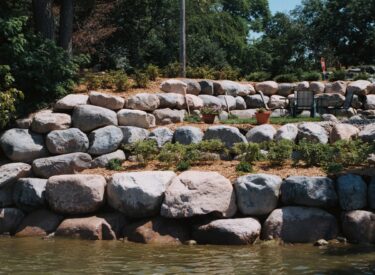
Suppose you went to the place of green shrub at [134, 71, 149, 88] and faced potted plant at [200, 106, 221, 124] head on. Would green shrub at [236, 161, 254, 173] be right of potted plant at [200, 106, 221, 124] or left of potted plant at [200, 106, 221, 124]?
right

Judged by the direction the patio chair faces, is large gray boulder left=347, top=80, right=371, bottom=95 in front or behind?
behind

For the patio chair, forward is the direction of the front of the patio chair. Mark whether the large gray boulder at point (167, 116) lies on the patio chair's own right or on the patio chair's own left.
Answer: on the patio chair's own right

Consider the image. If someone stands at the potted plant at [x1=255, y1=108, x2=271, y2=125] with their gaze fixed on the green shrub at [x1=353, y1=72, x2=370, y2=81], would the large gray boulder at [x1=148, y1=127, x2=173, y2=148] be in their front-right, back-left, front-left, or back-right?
back-left

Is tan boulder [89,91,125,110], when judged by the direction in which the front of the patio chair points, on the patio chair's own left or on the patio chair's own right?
on the patio chair's own right

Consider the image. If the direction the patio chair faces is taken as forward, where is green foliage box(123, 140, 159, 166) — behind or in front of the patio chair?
in front

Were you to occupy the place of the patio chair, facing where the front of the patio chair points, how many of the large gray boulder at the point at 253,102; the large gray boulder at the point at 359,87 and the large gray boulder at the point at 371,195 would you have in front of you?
1

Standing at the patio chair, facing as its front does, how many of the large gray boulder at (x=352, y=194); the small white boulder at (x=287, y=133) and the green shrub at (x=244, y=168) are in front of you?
3

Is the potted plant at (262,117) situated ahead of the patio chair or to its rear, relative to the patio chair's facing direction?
ahead

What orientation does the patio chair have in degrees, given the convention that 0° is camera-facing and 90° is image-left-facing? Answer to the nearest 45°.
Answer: approximately 0°

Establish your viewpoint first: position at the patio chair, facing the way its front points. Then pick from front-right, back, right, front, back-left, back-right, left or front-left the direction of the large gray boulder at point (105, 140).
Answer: front-right

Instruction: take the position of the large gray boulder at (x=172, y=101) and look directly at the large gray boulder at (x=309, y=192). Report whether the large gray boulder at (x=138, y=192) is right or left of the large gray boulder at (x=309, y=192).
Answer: right

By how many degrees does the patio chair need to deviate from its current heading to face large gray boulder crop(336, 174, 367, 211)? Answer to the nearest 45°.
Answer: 0° — it already faces it

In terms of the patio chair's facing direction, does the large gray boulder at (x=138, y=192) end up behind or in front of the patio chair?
in front

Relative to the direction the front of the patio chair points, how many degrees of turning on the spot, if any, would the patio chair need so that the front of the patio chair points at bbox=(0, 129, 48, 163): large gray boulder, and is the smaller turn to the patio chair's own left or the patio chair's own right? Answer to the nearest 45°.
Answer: approximately 45° to the patio chair's own right

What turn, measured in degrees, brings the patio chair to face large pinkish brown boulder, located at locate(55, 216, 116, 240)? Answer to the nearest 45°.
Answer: approximately 45° to its right

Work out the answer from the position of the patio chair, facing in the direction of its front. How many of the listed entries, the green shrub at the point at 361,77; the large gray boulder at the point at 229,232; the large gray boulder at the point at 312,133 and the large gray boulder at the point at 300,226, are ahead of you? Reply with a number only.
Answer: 3
